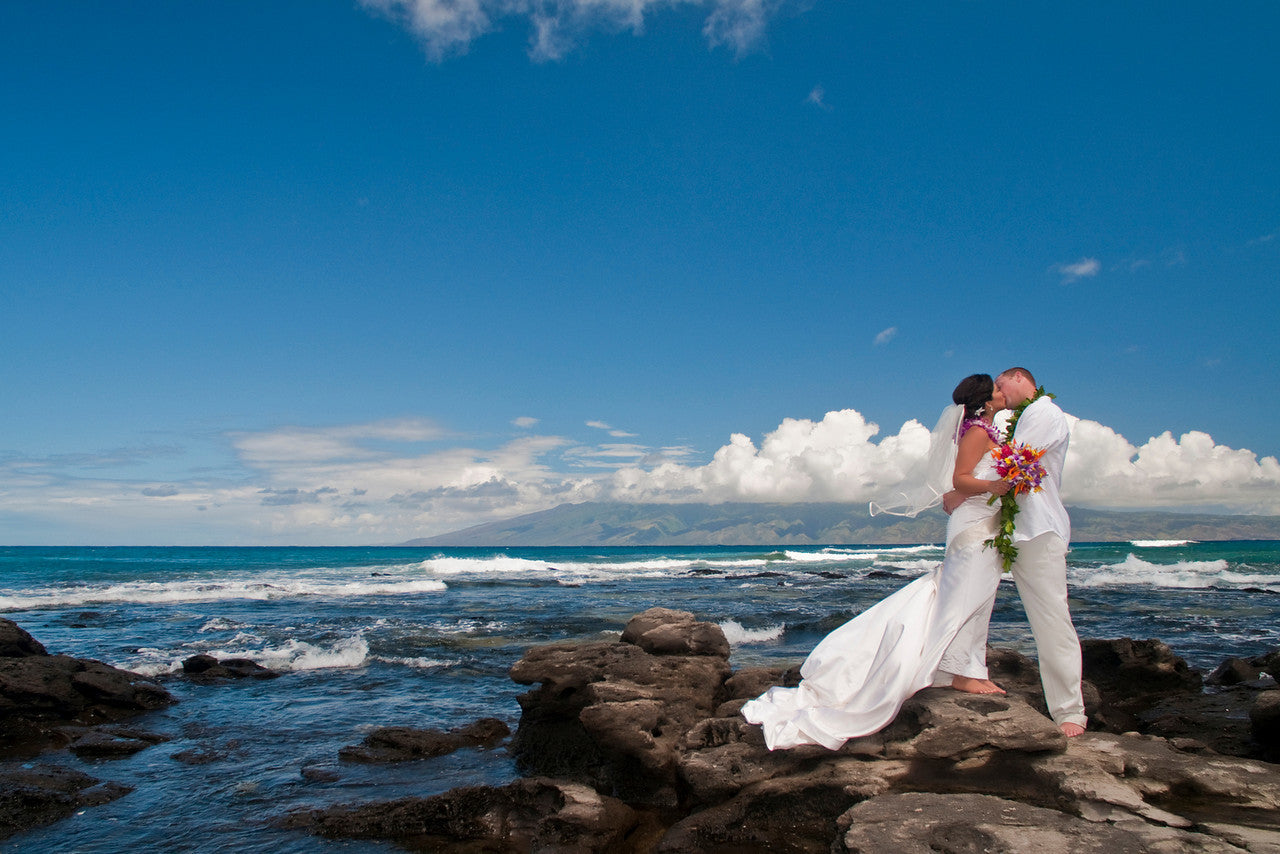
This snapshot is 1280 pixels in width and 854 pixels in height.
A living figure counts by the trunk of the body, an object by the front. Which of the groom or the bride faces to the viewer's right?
the bride

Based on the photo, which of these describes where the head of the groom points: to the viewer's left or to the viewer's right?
to the viewer's left

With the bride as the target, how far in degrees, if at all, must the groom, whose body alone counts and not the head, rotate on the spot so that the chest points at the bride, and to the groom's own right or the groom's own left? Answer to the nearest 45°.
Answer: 0° — they already face them

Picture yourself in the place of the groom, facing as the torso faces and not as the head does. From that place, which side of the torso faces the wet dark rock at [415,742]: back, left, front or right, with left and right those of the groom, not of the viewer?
front

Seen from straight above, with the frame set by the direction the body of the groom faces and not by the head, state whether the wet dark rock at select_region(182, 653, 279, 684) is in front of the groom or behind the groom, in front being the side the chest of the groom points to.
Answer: in front

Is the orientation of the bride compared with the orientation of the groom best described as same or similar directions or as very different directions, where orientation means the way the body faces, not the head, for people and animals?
very different directions

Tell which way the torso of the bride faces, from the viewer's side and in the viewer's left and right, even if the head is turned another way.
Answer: facing to the right of the viewer

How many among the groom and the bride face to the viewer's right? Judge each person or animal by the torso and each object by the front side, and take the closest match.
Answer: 1

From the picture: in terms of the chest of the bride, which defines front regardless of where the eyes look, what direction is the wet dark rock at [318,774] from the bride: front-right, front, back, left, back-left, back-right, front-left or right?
back

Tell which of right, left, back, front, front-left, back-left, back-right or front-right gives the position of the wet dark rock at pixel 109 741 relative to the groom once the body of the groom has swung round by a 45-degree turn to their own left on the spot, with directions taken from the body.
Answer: front-right

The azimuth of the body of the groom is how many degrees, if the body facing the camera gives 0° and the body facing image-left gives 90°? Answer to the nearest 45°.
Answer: approximately 90°

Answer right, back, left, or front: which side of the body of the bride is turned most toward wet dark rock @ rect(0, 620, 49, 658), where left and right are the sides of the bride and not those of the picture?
back
